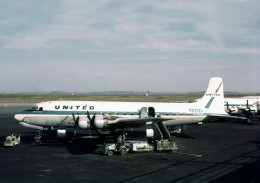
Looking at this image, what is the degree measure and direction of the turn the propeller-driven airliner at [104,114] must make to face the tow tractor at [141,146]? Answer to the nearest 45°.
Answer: approximately 135° to its left

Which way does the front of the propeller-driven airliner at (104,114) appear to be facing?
to the viewer's left
